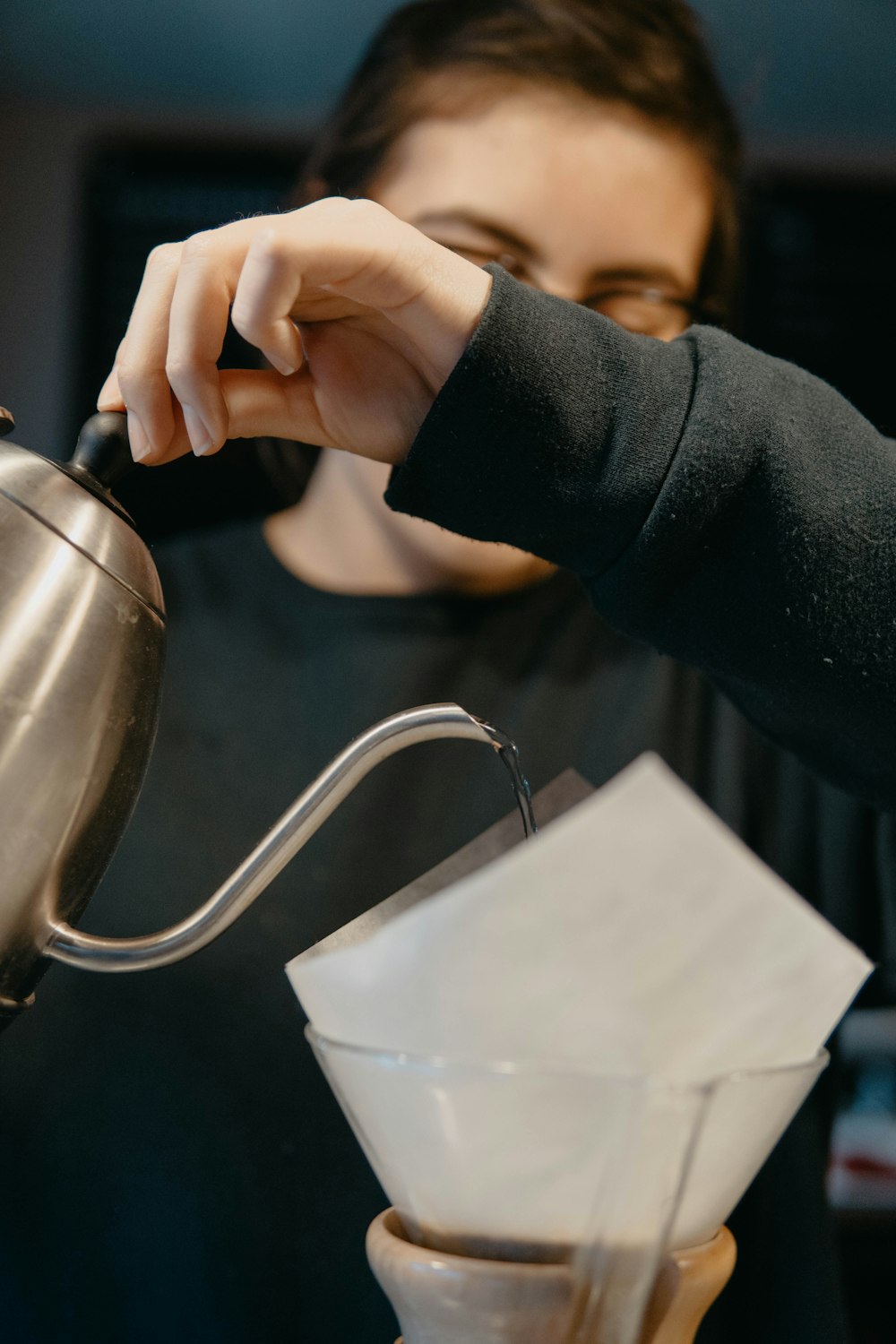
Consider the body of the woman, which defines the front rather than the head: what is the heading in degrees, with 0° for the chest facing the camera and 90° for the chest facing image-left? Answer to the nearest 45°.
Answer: approximately 0°
